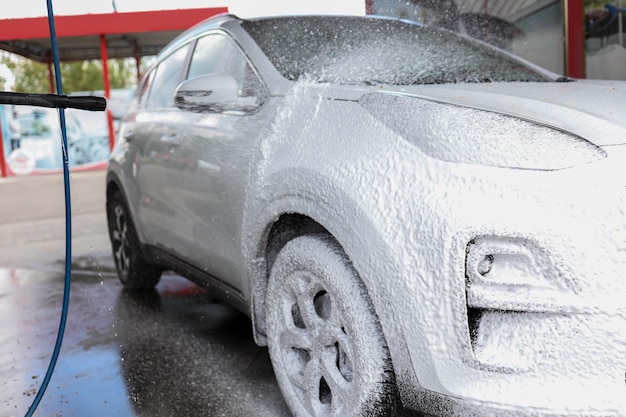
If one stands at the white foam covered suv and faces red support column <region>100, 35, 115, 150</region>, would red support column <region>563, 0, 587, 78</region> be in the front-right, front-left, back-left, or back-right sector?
front-right

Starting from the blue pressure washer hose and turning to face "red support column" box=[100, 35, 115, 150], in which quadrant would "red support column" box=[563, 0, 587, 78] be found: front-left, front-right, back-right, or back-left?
front-right

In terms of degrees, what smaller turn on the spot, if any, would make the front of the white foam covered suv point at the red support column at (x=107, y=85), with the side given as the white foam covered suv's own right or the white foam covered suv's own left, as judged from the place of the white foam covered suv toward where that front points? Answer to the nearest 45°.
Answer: approximately 135° to the white foam covered suv's own left

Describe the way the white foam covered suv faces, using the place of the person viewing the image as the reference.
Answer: facing the viewer and to the right of the viewer

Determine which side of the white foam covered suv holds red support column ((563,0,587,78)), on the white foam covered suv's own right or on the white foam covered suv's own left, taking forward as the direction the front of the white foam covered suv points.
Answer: on the white foam covered suv's own left
